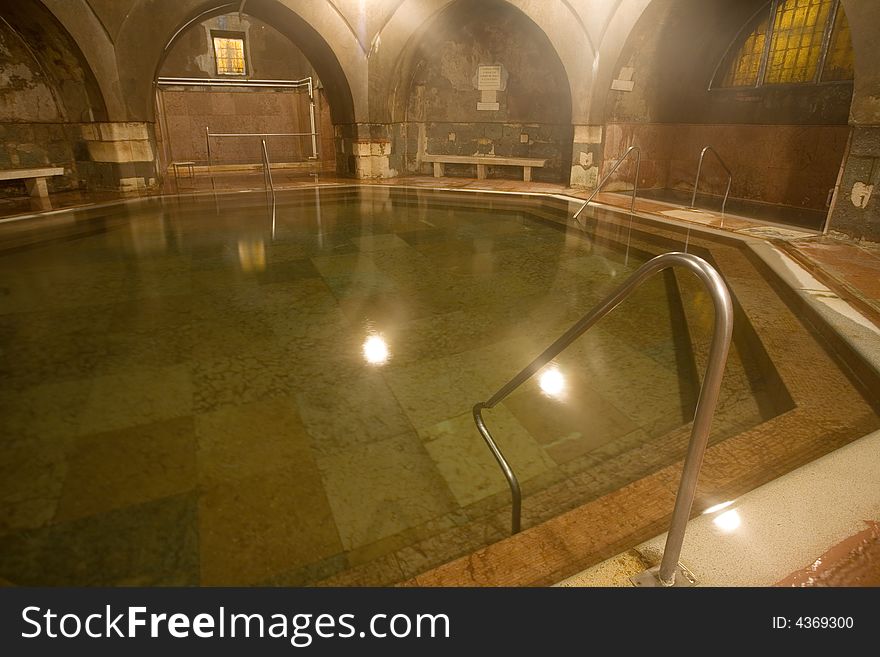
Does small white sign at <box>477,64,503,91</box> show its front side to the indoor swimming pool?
yes

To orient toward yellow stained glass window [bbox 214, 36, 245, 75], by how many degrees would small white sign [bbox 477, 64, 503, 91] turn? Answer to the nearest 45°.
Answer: approximately 135° to its right

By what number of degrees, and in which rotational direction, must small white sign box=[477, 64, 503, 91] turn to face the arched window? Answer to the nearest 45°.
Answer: approximately 45° to its left

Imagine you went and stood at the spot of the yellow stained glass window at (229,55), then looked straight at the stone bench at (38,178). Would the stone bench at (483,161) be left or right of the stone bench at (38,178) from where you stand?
left

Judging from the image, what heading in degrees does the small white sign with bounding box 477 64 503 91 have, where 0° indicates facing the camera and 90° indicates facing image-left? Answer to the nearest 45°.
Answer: approximately 0°

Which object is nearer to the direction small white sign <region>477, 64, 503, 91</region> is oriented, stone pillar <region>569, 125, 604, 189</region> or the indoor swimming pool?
the indoor swimming pool

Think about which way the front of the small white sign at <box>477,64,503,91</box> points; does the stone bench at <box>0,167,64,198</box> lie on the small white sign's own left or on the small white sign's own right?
on the small white sign's own right

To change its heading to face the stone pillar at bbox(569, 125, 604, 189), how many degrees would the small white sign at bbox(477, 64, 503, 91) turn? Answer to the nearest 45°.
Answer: approximately 45° to its left

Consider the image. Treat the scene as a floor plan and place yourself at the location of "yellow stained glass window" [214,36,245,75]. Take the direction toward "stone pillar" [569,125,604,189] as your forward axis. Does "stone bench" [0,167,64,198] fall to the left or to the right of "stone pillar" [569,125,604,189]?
right

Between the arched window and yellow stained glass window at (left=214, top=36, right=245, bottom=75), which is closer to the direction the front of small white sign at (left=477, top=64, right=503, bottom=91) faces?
the arched window
